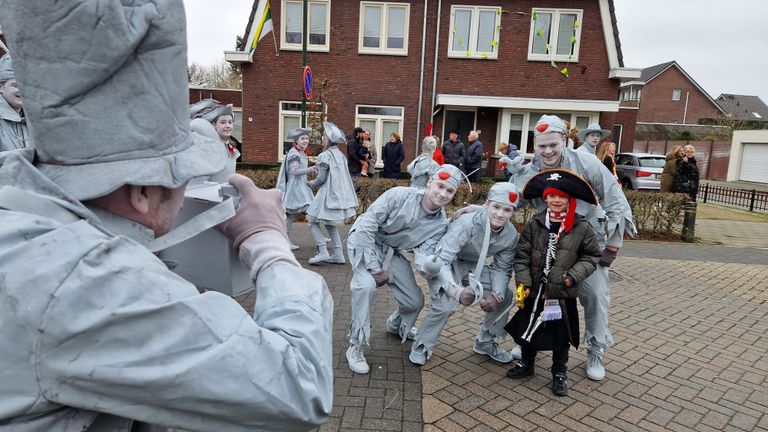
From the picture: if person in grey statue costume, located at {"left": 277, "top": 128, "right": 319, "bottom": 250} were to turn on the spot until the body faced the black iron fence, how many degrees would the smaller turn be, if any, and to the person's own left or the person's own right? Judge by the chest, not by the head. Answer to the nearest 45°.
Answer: approximately 45° to the person's own left

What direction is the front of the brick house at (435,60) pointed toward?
toward the camera

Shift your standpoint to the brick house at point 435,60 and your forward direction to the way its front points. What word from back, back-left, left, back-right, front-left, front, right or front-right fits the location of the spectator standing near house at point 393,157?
front

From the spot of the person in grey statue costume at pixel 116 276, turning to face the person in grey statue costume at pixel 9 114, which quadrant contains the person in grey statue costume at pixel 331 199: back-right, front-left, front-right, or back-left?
front-right

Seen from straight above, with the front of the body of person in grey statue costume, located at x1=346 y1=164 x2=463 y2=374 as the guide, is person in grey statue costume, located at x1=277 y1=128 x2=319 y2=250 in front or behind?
behind

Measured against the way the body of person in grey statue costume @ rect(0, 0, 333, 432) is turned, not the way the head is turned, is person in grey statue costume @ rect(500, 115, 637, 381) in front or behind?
in front

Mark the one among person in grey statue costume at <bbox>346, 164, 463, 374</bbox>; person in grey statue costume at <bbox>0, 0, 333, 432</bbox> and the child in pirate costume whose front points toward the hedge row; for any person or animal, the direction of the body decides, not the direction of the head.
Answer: person in grey statue costume at <bbox>0, 0, 333, 432</bbox>

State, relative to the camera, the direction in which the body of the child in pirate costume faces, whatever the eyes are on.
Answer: toward the camera

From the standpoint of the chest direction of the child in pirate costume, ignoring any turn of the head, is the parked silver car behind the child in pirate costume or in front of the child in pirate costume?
behind

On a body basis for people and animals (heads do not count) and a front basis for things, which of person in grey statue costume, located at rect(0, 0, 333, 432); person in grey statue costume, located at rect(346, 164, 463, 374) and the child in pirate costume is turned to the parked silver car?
person in grey statue costume, located at rect(0, 0, 333, 432)

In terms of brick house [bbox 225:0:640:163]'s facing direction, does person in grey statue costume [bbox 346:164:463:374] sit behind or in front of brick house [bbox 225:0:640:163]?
in front

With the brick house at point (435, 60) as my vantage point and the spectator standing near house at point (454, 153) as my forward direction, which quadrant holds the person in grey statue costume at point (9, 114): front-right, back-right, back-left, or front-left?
front-right
